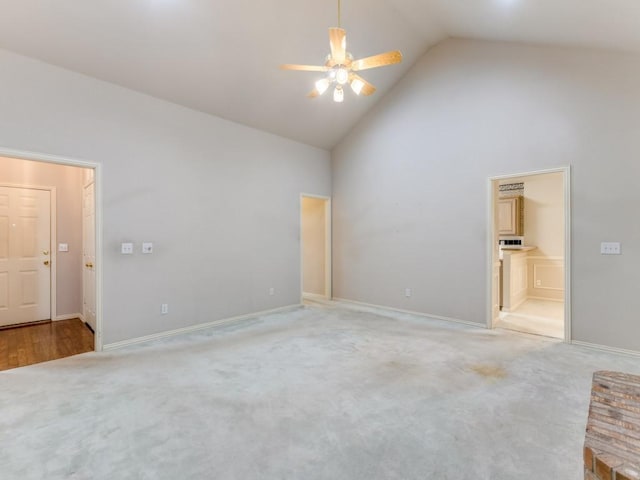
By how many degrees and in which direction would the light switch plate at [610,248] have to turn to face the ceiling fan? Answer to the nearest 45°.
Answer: approximately 45° to its right

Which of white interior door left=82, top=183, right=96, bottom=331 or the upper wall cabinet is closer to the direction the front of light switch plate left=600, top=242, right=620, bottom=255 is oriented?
the white interior door

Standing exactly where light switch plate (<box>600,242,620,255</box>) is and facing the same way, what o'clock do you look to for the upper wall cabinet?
The upper wall cabinet is roughly at 5 o'clock from the light switch plate.

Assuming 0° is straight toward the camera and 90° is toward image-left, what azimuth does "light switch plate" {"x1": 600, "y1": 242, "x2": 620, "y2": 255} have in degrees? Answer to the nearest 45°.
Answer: approximately 0°

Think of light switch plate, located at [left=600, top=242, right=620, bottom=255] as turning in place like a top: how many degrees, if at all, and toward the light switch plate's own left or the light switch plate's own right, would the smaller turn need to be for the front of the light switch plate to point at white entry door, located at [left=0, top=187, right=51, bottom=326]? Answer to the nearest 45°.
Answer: approximately 45° to the light switch plate's own right

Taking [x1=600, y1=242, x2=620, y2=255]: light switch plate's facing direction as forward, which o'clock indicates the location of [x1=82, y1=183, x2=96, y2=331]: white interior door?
The white interior door is roughly at 2 o'clock from the light switch plate.

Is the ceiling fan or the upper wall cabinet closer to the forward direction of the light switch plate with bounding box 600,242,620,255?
the ceiling fan
